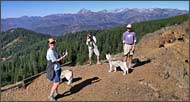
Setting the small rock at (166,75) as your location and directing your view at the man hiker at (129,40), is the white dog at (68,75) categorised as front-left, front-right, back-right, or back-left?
front-left

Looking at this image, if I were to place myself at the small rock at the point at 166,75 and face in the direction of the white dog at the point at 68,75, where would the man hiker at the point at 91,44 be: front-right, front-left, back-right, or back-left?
front-right

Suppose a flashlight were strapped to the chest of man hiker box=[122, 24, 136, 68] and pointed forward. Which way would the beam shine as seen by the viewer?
toward the camera

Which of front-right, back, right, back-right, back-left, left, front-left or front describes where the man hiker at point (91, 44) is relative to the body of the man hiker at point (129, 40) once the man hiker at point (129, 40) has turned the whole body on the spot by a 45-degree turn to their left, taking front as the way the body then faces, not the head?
back

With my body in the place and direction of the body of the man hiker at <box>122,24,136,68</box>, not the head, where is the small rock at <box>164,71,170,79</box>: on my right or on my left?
on my left

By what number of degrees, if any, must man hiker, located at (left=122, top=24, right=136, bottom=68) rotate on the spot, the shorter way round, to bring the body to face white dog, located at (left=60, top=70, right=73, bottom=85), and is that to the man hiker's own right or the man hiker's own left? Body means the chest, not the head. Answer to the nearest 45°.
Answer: approximately 45° to the man hiker's own right
